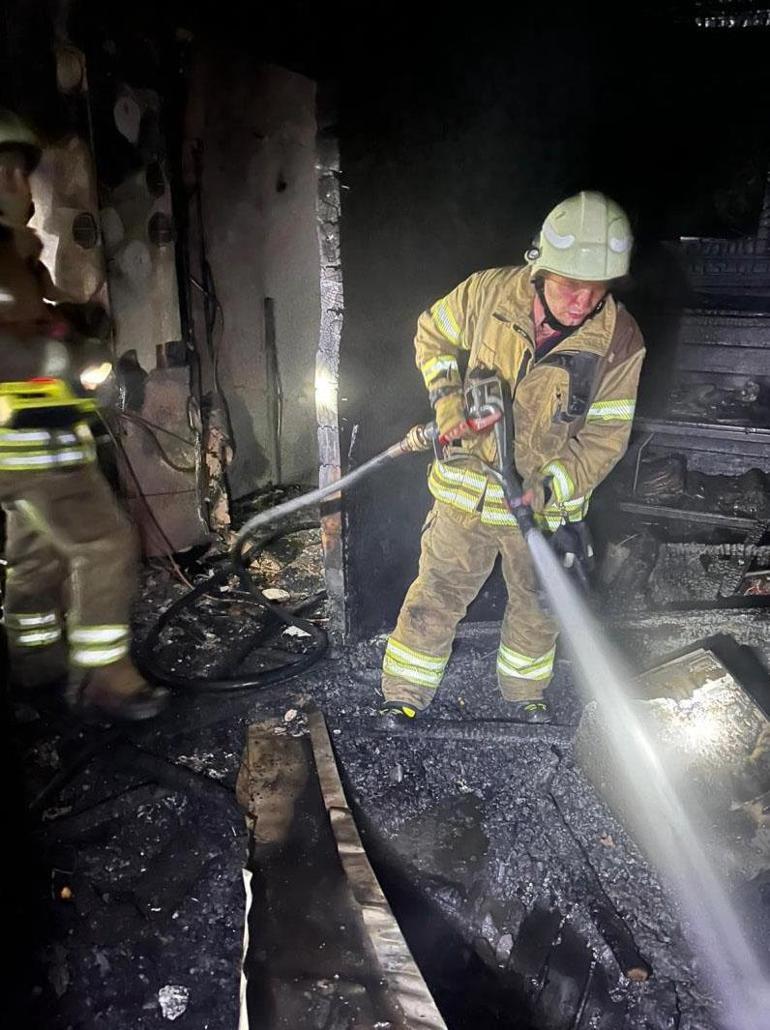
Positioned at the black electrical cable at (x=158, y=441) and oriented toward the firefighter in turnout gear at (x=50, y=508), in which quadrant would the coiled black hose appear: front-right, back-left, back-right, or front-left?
front-left

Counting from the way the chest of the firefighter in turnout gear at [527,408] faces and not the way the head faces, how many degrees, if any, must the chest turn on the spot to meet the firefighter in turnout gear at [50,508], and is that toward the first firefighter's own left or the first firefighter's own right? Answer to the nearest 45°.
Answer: approximately 90° to the first firefighter's own right

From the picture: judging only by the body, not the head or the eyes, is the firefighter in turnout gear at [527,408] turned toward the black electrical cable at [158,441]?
no

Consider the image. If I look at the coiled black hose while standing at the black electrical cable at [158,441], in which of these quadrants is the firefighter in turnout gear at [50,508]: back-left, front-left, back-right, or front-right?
front-right

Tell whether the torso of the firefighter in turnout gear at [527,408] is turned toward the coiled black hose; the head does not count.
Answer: no

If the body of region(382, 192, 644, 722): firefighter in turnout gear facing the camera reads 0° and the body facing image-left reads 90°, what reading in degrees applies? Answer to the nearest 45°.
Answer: approximately 0°

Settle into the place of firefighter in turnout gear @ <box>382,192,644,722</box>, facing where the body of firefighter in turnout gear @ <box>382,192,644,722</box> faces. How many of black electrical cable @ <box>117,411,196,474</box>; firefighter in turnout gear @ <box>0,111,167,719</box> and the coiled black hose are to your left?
0

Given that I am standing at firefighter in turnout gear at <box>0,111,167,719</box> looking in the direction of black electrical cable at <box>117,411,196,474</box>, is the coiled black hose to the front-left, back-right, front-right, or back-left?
front-right

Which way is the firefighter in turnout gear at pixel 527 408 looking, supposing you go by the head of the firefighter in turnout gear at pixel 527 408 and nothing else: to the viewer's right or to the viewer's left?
to the viewer's right

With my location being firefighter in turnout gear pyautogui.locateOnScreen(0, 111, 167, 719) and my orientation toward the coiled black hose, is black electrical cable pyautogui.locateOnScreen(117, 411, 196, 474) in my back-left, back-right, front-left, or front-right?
front-left

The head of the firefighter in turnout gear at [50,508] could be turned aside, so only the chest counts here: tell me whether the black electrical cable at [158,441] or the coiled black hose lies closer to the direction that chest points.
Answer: the coiled black hose
